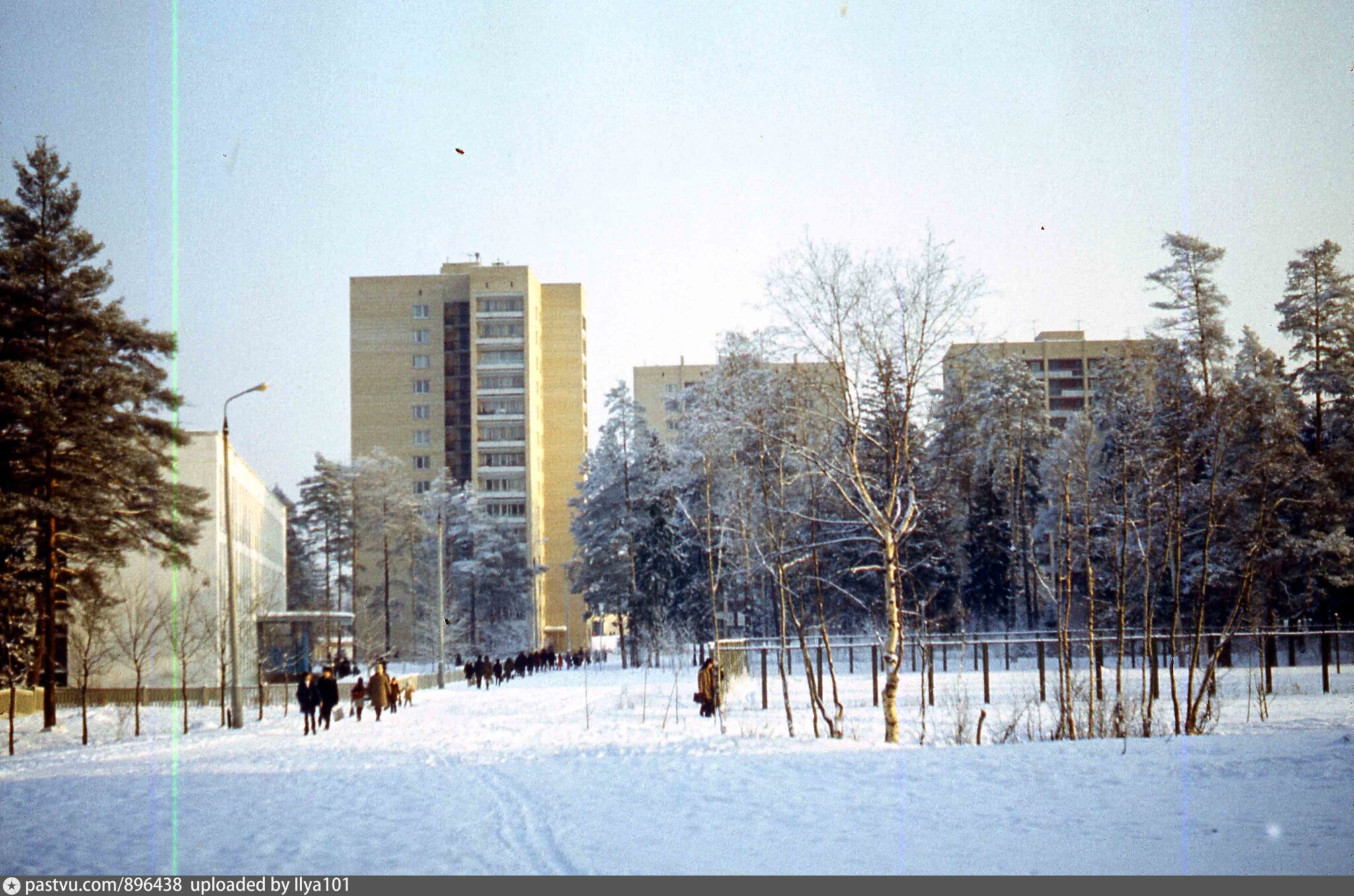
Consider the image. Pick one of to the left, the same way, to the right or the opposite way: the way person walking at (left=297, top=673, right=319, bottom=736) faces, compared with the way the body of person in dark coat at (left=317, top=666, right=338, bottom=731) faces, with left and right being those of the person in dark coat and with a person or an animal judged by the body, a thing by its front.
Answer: the same way

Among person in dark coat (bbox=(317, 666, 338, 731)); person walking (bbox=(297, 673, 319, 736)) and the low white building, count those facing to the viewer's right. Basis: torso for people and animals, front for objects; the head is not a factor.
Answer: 1

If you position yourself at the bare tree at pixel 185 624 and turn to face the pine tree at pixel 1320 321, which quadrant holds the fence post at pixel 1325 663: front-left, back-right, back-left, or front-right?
front-right

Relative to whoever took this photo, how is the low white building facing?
facing to the right of the viewer

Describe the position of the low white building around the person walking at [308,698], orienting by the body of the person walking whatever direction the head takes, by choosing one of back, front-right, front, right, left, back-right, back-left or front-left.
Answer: back-right

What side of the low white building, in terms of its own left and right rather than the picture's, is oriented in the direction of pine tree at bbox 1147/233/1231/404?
front

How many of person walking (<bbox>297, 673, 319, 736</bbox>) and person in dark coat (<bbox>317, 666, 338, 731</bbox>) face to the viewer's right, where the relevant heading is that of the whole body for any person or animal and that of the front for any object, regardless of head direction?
0

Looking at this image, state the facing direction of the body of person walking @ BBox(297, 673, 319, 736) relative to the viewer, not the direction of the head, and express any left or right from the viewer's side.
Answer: facing the viewer and to the left of the viewer
